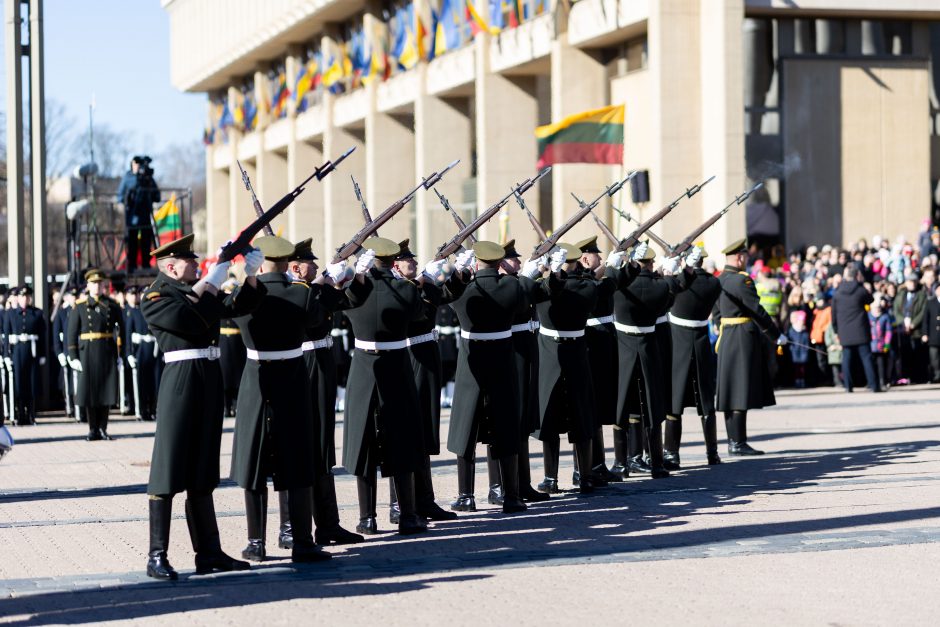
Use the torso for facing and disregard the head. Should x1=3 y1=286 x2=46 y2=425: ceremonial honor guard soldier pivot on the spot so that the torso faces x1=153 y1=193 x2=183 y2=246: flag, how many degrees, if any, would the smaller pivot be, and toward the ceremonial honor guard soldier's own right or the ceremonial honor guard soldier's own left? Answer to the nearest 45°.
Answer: approximately 180°

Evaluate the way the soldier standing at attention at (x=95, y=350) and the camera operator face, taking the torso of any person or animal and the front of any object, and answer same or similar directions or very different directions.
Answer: same or similar directions

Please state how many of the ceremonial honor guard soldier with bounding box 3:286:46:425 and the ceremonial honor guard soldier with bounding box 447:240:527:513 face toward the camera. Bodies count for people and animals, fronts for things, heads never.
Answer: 1

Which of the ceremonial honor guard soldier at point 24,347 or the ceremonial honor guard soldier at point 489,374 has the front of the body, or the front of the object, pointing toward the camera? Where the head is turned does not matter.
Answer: the ceremonial honor guard soldier at point 24,347

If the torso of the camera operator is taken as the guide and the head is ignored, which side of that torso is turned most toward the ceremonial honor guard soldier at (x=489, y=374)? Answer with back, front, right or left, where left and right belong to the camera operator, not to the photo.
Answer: front

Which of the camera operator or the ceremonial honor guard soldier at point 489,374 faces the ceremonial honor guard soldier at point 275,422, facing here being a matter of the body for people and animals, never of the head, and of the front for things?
the camera operator

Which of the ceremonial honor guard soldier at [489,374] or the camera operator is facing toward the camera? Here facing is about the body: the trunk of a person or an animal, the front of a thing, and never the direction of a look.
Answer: the camera operator

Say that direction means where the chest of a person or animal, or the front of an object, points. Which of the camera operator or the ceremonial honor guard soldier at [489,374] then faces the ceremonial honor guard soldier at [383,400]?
the camera operator

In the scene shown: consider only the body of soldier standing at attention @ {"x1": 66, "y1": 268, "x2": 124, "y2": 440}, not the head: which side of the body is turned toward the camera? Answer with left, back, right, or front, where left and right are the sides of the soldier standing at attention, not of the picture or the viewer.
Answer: front

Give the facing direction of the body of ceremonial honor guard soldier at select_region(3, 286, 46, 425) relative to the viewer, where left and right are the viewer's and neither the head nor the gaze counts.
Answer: facing the viewer

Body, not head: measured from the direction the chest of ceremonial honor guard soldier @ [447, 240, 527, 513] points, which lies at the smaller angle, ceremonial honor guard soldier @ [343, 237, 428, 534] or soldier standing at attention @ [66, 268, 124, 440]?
the soldier standing at attention

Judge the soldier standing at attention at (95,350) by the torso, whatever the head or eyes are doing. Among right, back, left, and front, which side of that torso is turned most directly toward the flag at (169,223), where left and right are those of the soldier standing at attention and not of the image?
back

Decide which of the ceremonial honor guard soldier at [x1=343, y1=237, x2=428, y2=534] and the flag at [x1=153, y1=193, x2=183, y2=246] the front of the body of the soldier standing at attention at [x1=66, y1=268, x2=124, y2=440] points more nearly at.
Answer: the ceremonial honor guard soldier

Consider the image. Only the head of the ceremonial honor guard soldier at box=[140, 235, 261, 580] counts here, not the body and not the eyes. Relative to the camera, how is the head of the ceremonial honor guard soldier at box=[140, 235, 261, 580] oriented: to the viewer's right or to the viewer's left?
to the viewer's right
